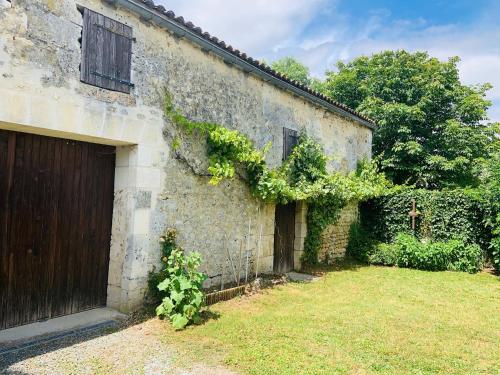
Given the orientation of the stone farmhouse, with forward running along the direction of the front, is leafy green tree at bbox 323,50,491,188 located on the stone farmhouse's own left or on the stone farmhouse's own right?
on the stone farmhouse's own left

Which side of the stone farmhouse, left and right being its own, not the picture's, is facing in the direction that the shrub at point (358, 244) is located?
left

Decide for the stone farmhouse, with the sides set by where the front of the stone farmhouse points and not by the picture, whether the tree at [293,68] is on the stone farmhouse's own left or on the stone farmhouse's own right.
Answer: on the stone farmhouse's own left

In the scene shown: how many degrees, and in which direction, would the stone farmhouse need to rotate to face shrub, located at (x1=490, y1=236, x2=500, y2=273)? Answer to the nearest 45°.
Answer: approximately 45° to its left

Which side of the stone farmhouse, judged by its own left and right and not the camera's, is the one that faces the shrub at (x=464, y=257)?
left

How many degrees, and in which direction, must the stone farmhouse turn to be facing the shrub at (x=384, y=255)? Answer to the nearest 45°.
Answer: approximately 90° to its left

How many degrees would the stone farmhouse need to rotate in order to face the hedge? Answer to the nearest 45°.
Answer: approximately 90° to its left

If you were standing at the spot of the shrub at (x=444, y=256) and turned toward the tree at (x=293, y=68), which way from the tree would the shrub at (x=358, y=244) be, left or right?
left

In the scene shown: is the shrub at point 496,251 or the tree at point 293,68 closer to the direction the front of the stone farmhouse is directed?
the shrub

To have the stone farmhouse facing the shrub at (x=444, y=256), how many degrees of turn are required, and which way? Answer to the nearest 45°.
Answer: approximately 90° to its left

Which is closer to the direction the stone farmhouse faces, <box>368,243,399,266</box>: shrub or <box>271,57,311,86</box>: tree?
the shrub

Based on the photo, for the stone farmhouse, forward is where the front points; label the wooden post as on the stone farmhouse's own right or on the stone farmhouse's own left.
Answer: on the stone farmhouse's own left

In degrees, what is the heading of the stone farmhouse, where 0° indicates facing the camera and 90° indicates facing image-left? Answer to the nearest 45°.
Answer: approximately 315°
